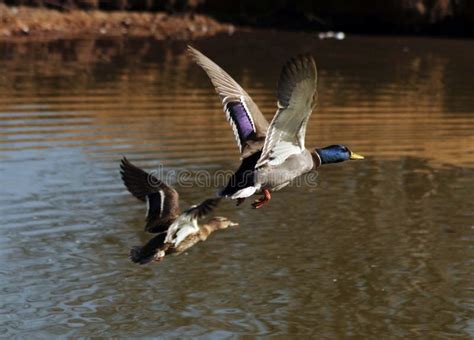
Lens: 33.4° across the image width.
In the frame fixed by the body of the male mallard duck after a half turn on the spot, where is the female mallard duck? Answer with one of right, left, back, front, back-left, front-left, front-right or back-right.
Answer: front

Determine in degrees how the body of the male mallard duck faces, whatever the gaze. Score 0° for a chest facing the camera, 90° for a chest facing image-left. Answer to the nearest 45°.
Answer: approximately 270°
